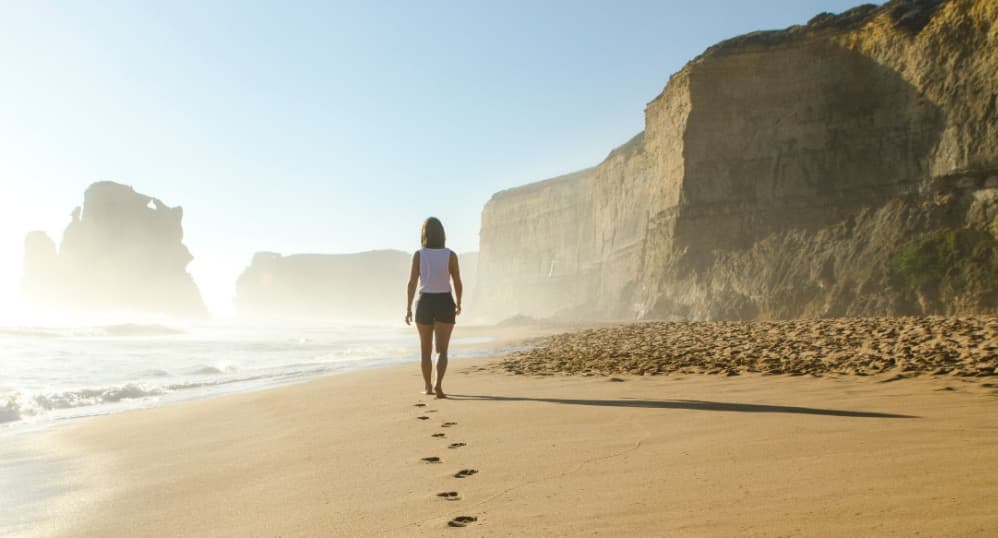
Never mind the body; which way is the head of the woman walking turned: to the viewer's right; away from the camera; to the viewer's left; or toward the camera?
away from the camera

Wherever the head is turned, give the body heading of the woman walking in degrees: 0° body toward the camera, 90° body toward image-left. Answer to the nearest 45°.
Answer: approximately 180°
